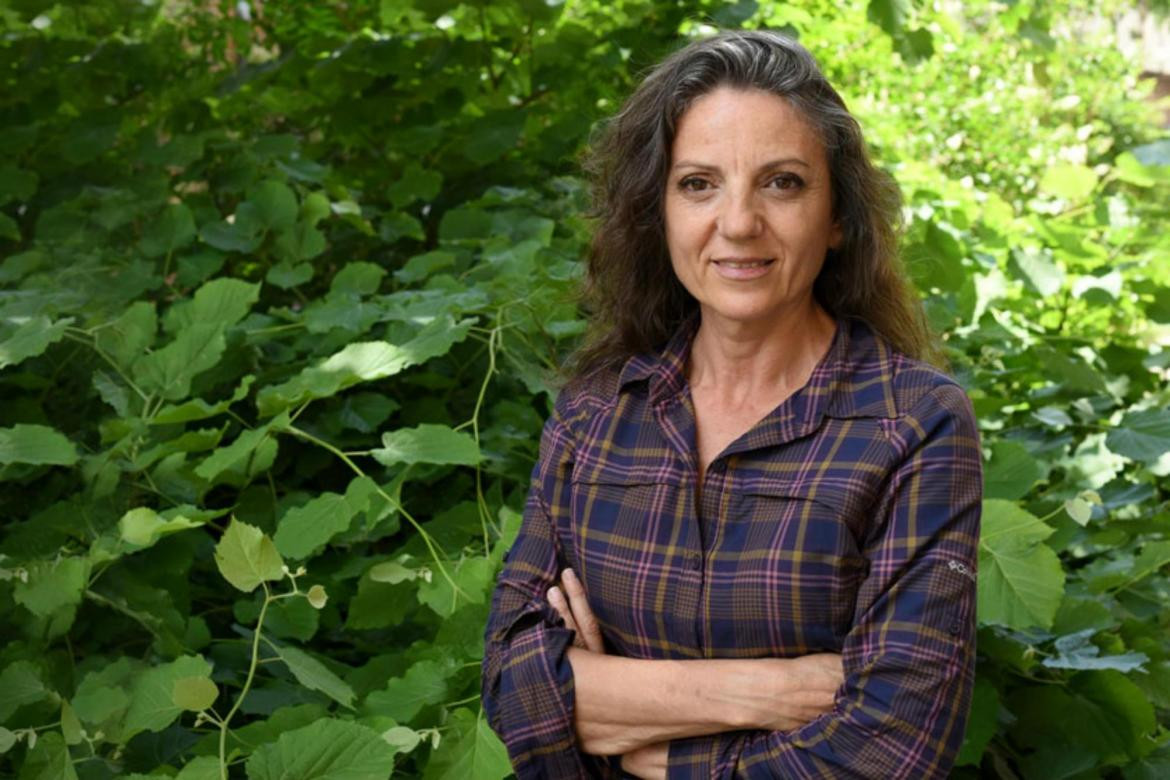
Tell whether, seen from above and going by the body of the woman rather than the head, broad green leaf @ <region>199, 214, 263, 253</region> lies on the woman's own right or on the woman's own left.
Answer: on the woman's own right

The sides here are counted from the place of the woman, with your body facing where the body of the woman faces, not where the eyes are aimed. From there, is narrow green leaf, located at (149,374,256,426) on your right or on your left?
on your right

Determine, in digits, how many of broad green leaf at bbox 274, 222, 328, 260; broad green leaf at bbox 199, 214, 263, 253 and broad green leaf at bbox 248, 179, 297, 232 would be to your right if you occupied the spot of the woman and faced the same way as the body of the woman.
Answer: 3

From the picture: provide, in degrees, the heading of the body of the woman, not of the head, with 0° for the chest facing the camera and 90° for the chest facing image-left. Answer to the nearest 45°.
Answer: approximately 45°

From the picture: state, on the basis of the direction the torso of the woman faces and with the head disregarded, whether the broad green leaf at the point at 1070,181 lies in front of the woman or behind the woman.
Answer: behind

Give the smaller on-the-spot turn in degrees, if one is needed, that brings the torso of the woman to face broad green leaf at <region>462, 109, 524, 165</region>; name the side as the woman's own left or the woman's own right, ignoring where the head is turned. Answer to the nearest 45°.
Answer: approximately 135° to the woman's own right

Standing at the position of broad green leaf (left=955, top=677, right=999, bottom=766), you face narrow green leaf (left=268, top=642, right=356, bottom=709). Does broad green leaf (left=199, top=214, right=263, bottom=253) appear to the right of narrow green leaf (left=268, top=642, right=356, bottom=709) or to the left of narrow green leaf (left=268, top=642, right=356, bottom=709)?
right

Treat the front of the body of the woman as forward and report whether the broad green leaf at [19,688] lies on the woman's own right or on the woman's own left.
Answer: on the woman's own right

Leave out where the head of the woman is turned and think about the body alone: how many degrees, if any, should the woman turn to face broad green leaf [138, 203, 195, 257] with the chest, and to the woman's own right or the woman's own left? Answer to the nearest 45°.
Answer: approximately 90° to the woman's own right
